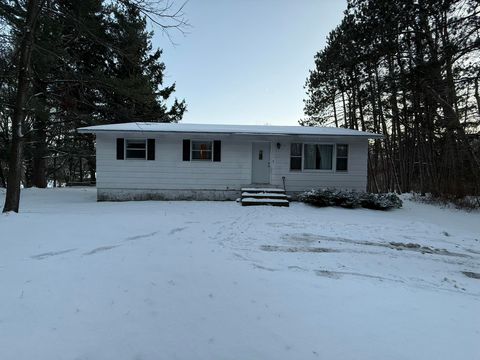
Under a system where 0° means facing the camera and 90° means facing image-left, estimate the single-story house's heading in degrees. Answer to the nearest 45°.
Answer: approximately 0°

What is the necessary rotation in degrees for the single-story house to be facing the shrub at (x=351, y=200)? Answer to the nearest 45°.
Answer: approximately 90° to its left
